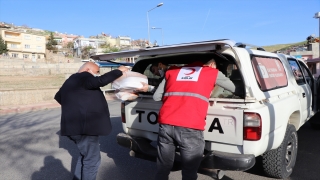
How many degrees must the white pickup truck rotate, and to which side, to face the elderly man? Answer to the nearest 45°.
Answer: approximately 135° to its left

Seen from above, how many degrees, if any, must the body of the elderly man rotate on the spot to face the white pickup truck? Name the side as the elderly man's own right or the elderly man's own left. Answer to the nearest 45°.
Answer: approximately 45° to the elderly man's own right

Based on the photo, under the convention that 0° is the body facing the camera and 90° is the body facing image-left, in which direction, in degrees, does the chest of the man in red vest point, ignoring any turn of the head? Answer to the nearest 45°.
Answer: approximately 180°

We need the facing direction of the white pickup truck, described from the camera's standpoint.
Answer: facing away from the viewer and to the right of the viewer

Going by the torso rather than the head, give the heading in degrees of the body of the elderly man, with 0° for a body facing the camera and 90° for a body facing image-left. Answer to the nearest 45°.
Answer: approximately 225°

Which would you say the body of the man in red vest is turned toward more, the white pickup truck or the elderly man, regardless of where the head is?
the white pickup truck

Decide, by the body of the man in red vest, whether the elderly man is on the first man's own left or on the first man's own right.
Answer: on the first man's own left

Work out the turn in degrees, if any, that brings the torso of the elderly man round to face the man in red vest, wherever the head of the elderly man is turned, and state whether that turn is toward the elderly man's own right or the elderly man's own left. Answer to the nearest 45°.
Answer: approximately 90° to the elderly man's own right
